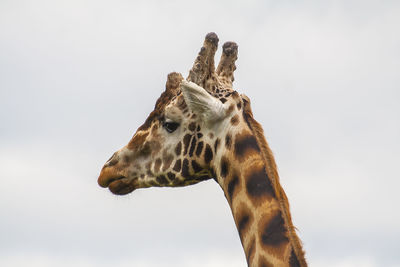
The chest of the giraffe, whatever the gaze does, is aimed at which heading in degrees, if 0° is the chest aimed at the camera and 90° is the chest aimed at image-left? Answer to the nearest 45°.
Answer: approximately 90°
